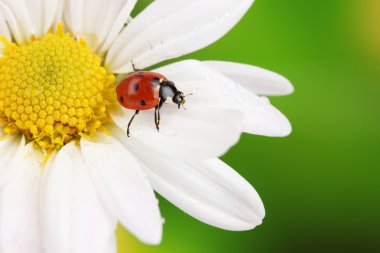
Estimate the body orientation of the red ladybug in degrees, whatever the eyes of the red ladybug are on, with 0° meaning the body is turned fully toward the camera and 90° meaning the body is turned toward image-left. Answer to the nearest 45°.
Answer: approximately 270°
